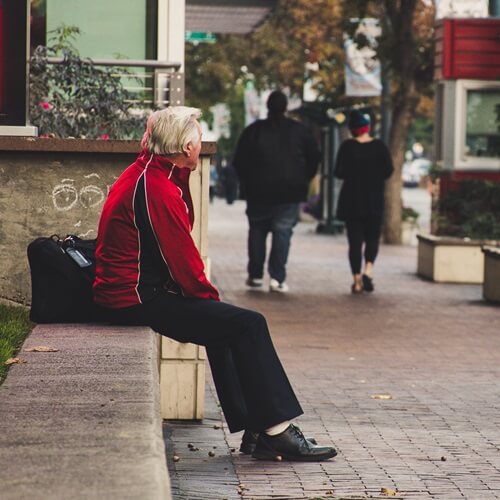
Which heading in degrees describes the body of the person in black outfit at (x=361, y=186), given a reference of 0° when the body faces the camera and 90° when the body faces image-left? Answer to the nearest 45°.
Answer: approximately 180°

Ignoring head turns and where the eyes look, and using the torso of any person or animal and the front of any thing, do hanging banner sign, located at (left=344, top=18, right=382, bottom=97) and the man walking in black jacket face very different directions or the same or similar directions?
very different directions

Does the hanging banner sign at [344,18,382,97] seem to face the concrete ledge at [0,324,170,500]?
yes

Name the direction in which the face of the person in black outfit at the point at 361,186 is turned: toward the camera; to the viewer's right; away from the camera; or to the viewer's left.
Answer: away from the camera

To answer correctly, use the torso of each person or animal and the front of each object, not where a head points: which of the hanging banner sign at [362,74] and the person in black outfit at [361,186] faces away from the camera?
the person in black outfit

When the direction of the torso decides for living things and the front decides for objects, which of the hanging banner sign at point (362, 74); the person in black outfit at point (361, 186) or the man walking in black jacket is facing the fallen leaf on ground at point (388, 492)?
the hanging banner sign

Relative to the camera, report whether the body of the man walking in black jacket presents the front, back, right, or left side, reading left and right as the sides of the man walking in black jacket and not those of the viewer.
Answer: back

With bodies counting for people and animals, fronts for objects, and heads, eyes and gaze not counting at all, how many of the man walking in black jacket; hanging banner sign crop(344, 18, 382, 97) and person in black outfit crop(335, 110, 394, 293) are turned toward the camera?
1

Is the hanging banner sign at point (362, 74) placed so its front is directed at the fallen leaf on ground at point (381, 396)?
yes

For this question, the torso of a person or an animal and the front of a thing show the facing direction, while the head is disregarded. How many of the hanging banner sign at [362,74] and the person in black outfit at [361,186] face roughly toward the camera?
1

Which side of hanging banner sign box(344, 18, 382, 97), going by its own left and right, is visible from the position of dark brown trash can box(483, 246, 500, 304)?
front

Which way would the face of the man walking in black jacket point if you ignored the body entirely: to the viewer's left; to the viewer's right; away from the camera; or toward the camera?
away from the camera

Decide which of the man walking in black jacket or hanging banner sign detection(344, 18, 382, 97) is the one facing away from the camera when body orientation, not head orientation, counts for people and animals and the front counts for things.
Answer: the man walking in black jacket

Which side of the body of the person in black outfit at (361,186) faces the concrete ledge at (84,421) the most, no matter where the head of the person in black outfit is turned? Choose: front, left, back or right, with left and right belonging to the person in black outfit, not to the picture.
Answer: back
